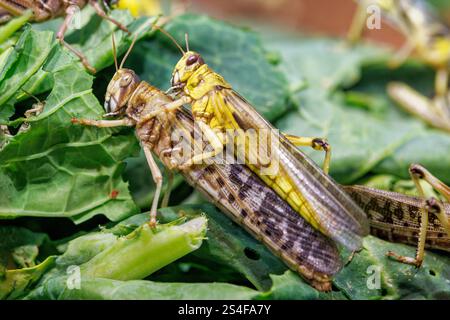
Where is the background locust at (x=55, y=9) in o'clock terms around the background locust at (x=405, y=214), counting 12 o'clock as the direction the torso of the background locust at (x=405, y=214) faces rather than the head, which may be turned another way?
the background locust at (x=55, y=9) is roughly at 6 o'clock from the background locust at (x=405, y=214).

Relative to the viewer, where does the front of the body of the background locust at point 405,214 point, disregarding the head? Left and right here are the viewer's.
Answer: facing to the right of the viewer

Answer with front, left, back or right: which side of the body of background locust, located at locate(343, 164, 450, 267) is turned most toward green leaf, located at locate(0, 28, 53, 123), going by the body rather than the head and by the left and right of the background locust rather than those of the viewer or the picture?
back

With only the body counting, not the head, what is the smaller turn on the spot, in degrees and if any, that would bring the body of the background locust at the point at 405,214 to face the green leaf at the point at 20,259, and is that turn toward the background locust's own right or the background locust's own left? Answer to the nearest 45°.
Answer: approximately 135° to the background locust's own right
